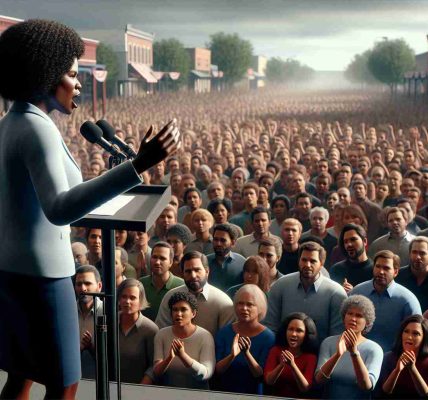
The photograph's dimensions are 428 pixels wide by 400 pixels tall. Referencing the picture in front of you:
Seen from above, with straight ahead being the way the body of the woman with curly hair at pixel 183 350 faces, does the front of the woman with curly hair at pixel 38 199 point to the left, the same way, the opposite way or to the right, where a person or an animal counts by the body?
to the left

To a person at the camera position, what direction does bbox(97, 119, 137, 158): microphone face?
facing to the left of the viewer

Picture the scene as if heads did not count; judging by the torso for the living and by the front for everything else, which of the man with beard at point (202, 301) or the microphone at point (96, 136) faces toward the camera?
the man with beard

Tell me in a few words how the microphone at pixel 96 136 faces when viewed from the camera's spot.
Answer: facing to the left of the viewer

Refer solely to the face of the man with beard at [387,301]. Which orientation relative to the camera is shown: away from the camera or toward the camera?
toward the camera

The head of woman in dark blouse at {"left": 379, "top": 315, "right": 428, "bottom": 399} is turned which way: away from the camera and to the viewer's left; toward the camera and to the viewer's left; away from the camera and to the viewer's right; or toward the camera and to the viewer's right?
toward the camera and to the viewer's left

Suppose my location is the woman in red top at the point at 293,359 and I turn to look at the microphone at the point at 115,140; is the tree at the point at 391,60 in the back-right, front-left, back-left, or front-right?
back-right

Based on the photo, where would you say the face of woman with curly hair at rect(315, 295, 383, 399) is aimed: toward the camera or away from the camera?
toward the camera

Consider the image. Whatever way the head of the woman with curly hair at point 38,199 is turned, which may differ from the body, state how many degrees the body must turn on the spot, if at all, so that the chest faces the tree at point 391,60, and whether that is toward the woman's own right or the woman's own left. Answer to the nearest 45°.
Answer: approximately 45° to the woman's own left

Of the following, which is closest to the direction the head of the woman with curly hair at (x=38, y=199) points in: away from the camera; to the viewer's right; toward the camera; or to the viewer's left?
to the viewer's right

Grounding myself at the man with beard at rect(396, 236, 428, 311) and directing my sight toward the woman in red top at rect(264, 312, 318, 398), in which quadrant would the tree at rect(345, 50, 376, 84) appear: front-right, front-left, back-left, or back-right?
back-right

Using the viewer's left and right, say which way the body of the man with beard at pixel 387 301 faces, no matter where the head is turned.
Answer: facing the viewer and to the left of the viewer

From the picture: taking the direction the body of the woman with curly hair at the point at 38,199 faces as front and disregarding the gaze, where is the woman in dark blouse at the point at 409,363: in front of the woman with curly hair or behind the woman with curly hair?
in front

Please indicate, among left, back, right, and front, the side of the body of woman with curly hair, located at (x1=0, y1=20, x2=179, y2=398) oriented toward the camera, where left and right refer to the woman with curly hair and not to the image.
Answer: right

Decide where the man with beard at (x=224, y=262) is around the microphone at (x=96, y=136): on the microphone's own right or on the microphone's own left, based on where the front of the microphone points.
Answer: on the microphone's own right

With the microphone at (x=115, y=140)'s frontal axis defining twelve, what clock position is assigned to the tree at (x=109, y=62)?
The tree is roughly at 3 o'clock from the microphone.

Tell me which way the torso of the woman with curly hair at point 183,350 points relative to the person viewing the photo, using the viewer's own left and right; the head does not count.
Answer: facing the viewer
